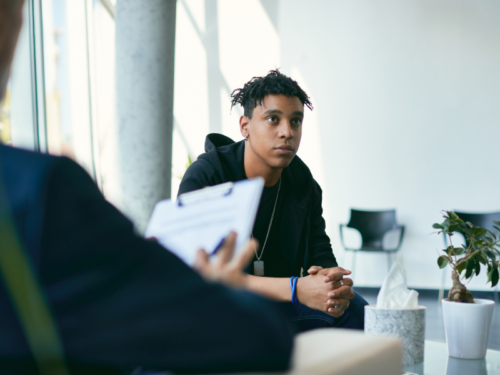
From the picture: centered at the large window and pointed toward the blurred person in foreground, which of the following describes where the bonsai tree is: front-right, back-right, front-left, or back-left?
front-left

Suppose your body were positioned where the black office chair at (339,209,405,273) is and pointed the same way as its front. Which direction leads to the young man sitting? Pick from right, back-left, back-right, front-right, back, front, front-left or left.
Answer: front

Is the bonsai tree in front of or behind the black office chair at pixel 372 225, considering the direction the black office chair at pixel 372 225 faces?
in front

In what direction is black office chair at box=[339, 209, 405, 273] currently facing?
toward the camera

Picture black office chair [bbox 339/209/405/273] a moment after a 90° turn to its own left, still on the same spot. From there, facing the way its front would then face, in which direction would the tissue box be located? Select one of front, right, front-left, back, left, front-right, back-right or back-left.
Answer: right

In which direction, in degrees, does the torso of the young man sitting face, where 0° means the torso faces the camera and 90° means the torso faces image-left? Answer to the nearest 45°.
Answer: approximately 315°

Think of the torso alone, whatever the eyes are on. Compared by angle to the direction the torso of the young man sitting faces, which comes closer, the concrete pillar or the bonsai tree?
the bonsai tree

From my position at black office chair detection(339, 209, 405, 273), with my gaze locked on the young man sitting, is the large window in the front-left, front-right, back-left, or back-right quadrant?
front-right

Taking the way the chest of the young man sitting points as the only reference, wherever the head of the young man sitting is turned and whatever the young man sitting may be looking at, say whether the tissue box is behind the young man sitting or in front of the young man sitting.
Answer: in front

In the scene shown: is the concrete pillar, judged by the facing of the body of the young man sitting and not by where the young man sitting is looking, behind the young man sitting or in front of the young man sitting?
behind

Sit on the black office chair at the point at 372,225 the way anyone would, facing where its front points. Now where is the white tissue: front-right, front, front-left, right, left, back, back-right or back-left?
front

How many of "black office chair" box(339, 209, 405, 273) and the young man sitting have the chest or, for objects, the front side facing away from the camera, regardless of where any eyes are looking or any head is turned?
0

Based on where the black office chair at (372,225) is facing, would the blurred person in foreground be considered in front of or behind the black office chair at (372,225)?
in front
